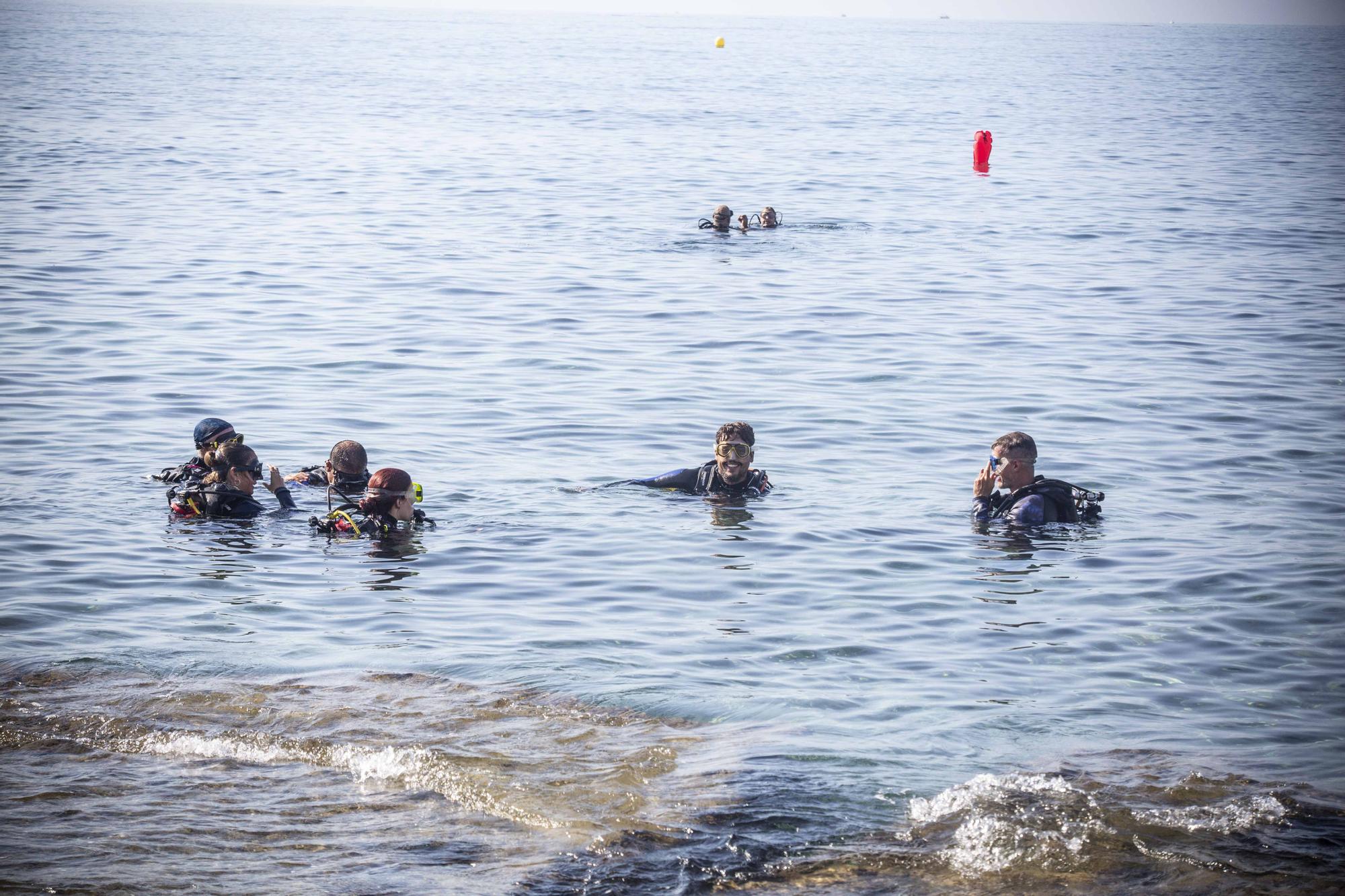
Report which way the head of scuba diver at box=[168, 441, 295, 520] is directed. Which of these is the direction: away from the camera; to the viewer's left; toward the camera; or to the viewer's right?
to the viewer's right

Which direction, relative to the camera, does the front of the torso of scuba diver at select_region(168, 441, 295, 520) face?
to the viewer's right

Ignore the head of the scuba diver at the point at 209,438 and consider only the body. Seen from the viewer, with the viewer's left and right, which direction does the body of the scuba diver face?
facing to the right of the viewer

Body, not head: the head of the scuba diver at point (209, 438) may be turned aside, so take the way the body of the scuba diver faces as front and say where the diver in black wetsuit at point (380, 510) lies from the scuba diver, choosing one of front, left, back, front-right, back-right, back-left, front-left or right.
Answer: front-right

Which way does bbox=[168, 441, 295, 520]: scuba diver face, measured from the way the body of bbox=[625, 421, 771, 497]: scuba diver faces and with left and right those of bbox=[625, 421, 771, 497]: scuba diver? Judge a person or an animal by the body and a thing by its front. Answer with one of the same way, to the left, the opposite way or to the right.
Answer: to the left

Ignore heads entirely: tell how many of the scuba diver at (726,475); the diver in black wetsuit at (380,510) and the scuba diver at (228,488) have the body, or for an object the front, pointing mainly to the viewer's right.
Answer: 2

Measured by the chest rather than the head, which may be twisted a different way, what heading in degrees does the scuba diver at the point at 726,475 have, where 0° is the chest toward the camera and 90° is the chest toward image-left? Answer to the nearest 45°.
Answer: approximately 0°

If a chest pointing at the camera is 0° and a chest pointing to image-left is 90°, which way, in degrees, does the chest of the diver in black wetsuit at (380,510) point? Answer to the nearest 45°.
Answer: approximately 270°
